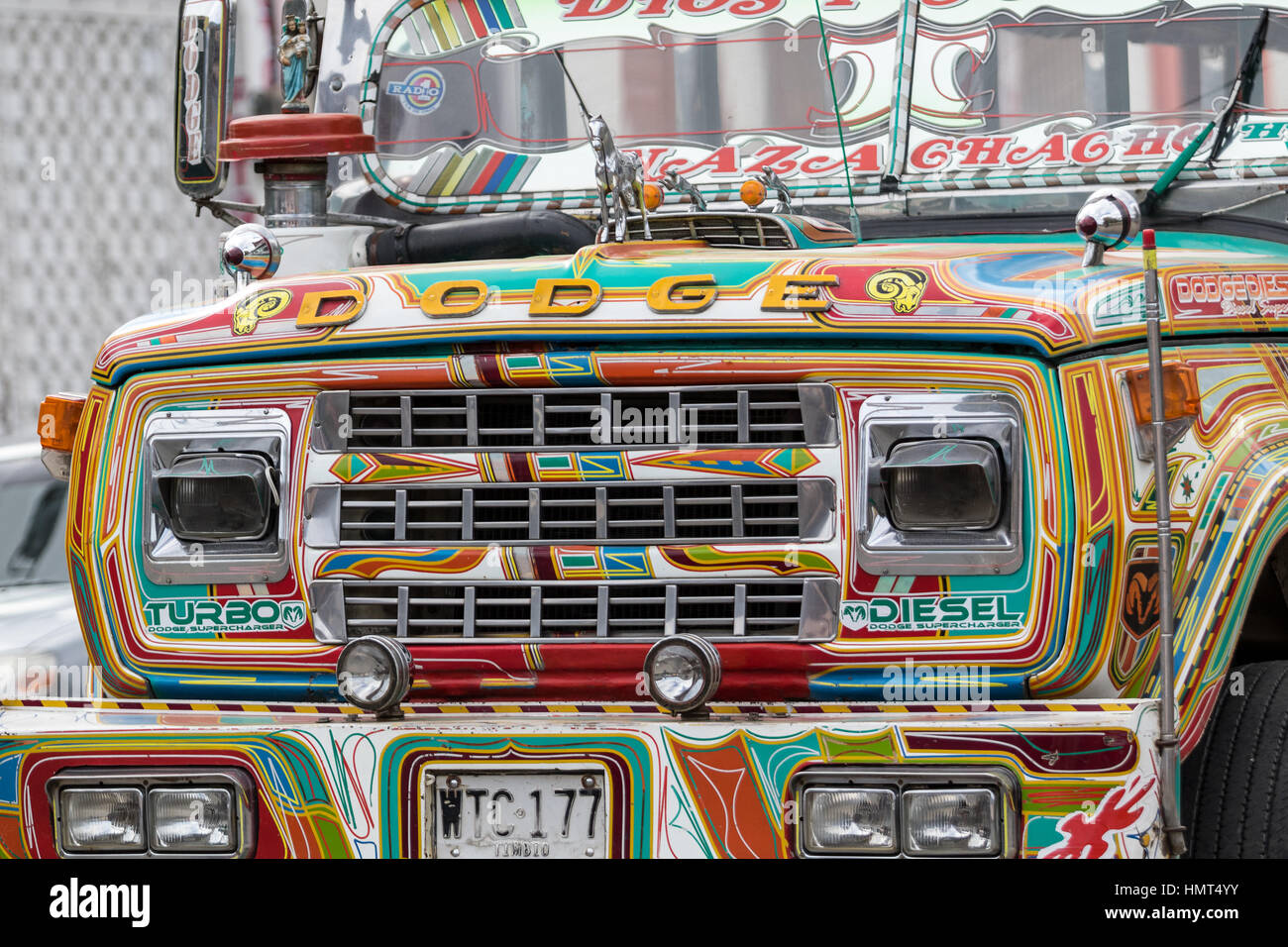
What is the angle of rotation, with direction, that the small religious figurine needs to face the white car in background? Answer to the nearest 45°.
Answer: approximately 135° to its right

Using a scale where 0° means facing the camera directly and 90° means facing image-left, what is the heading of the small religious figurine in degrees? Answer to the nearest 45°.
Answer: approximately 0°
